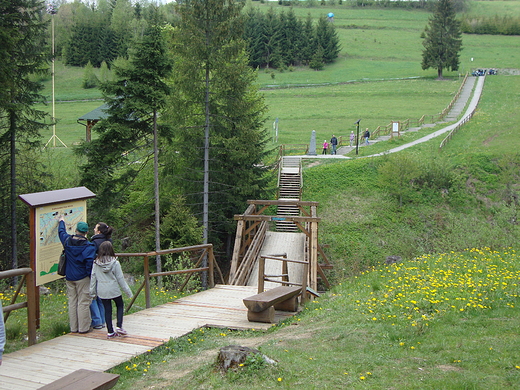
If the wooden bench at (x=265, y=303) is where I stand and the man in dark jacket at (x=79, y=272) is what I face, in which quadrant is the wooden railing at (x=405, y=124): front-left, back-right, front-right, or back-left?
back-right

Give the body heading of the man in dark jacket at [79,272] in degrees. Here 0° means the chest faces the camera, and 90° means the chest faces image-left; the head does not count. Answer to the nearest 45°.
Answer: approximately 180°

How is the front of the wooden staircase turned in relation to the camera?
facing the viewer

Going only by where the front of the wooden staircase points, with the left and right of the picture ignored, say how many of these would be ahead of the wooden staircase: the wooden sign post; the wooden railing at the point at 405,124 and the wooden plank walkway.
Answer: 2

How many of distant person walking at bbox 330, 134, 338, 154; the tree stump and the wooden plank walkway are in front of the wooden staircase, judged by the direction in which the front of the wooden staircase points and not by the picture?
2

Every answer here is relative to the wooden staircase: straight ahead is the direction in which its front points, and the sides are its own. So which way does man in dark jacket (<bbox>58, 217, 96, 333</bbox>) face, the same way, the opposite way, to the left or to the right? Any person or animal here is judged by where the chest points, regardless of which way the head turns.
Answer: the opposite way

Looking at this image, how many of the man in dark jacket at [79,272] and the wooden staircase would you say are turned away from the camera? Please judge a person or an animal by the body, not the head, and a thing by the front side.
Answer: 1

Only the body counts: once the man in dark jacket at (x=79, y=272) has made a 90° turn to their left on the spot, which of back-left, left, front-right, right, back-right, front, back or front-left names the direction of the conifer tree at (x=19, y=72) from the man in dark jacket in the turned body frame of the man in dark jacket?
right

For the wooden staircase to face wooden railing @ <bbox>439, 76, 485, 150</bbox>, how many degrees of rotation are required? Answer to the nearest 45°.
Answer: approximately 135° to its left

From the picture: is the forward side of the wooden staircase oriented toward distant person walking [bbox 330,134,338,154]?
no

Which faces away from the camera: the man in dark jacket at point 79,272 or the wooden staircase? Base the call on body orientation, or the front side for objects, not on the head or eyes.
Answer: the man in dark jacket

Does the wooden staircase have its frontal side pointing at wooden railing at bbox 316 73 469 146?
no
